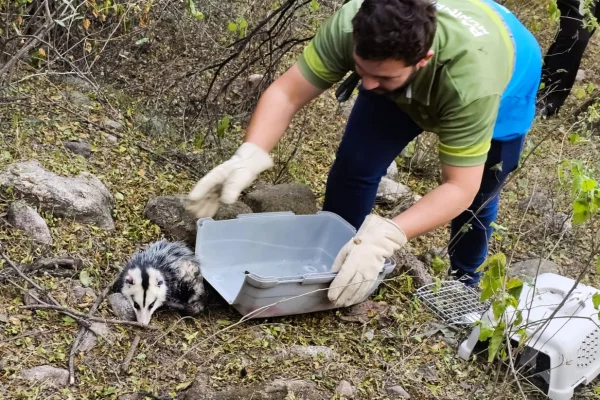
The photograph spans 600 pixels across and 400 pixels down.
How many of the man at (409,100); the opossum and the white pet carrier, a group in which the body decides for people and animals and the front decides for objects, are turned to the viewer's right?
0

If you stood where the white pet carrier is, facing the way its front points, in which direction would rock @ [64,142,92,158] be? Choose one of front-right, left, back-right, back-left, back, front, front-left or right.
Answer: front-right

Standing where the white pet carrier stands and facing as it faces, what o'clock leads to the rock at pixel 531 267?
The rock is roughly at 4 o'clock from the white pet carrier.

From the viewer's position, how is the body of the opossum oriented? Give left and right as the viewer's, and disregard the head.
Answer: facing the viewer and to the left of the viewer

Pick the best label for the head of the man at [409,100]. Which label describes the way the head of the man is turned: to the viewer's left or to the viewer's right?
to the viewer's left

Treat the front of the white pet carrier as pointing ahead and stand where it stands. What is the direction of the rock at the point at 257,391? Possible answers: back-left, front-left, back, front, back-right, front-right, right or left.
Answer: front

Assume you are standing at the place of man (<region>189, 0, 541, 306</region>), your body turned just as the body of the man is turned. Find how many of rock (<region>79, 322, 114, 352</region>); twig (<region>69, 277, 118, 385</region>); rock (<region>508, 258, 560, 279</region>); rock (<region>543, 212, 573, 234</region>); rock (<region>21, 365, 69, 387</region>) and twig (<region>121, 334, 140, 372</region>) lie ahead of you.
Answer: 4

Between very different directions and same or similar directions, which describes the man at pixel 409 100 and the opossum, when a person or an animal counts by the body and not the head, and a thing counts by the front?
same or similar directions

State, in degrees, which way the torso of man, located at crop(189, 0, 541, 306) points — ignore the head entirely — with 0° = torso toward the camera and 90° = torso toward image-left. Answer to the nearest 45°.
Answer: approximately 45°

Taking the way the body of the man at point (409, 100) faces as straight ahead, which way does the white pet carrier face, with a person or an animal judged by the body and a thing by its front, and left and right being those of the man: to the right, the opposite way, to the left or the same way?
the same way

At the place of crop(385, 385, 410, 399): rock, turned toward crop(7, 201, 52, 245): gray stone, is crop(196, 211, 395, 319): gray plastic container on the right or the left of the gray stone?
right

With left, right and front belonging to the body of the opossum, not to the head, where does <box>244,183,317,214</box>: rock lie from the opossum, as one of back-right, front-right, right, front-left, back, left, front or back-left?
back

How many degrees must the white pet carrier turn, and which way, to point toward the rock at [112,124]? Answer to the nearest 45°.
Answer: approximately 45° to its right

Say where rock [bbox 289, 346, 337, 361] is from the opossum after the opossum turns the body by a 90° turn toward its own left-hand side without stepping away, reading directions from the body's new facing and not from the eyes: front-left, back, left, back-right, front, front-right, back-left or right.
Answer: front

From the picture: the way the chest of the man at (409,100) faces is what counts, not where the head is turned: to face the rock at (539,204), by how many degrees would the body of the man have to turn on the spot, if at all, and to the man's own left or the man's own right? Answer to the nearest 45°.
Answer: approximately 180°

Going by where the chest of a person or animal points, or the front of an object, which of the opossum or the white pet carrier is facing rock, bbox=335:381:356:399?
the white pet carrier

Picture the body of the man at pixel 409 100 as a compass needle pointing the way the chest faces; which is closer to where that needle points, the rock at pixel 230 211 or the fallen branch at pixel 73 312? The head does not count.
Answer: the fallen branch

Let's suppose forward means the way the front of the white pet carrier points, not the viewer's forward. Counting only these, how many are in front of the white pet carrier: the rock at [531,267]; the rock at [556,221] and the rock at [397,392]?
1

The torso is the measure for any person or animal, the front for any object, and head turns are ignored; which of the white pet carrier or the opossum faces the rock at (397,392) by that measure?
the white pet carrier

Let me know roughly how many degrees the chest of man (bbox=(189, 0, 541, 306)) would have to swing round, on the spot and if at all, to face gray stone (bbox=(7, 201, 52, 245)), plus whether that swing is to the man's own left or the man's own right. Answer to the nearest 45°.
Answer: approximately 45° to the man's own right

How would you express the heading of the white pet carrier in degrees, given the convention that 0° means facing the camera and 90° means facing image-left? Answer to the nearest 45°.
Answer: approximately 45°
